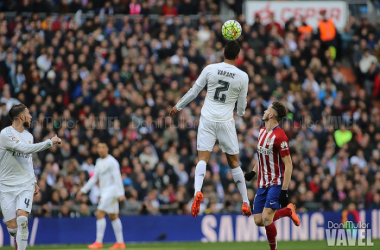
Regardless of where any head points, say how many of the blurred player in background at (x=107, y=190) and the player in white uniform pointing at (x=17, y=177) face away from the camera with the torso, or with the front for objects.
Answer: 0

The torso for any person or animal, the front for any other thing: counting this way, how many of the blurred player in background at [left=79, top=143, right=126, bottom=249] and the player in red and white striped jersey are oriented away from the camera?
0

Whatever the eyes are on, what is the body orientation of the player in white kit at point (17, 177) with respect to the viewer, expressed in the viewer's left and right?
facing the viewer and to the right of the viewer

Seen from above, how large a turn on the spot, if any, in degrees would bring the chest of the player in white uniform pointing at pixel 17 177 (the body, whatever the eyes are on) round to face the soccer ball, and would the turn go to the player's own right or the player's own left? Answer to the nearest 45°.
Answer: approximately 45° to the player's own left

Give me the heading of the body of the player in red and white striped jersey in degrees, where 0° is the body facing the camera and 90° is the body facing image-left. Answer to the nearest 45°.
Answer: approximately 45°

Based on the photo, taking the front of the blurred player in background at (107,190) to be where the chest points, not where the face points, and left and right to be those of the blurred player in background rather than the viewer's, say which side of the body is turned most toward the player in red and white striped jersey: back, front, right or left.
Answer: left

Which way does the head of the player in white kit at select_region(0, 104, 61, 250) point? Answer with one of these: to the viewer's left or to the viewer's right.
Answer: to the viewer's right

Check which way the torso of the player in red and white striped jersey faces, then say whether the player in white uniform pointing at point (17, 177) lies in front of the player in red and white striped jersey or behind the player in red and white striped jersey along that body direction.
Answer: in front
